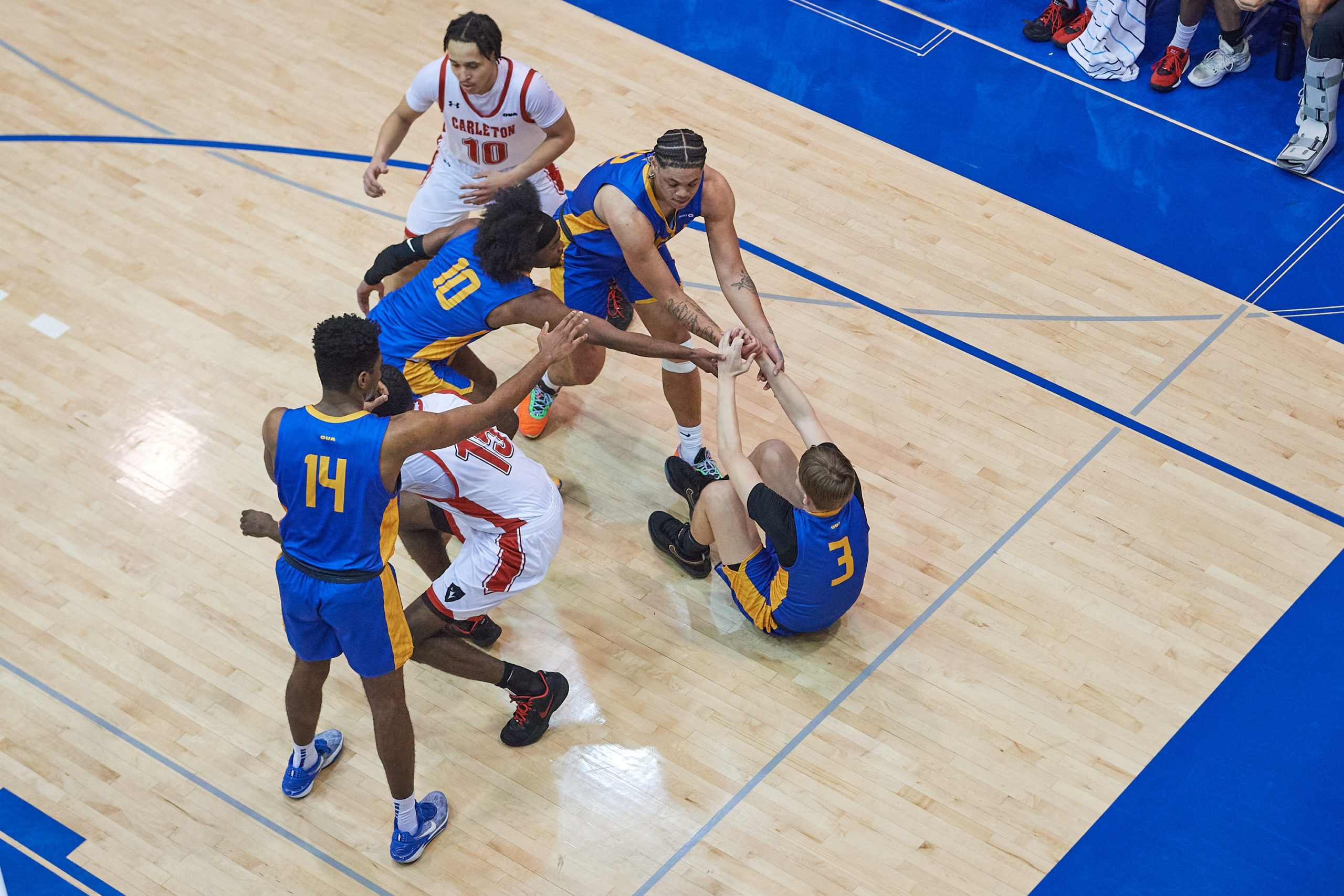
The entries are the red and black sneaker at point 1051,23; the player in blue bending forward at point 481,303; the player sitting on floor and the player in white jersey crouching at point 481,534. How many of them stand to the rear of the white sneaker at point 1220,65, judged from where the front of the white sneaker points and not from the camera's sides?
0

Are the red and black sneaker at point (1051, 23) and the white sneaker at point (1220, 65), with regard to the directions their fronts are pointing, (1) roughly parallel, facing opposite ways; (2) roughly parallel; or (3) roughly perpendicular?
roughly parallel

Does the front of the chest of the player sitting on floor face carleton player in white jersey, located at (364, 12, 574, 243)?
yes

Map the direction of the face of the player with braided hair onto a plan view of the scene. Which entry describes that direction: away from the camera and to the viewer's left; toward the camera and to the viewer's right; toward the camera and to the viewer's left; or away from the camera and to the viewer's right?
toward the camera and to the viewer's right

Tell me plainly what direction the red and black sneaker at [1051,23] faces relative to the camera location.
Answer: facing the viewer and to the left of the viewer

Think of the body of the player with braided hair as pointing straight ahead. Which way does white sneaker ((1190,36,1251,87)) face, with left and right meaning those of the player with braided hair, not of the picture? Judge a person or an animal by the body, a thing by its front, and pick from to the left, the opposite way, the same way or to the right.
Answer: to the right

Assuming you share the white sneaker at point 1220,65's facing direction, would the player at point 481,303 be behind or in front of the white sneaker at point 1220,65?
in front

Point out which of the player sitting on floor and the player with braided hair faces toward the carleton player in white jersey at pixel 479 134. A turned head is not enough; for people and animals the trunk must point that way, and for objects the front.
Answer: the player sitting on floor

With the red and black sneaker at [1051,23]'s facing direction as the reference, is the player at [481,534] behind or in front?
in front

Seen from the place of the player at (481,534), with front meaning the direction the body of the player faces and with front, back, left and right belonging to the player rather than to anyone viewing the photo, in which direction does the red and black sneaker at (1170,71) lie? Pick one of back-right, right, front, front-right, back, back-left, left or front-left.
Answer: back-right

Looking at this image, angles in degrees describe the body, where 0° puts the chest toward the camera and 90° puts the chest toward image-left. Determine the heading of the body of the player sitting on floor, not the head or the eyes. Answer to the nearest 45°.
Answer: approximately 135°

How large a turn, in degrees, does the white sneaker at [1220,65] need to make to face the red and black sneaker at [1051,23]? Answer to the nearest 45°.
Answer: approximately 45° to its right

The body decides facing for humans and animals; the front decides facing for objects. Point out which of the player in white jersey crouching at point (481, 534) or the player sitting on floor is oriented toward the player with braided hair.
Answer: the player sitting on floor

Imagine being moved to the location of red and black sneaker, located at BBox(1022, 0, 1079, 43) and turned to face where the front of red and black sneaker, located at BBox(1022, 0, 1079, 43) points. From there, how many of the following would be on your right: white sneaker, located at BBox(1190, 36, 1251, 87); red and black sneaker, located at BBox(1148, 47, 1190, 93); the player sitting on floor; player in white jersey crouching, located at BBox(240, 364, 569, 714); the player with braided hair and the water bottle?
0

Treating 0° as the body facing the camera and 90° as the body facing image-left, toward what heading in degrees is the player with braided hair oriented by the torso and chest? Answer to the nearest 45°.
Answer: approximately 315°

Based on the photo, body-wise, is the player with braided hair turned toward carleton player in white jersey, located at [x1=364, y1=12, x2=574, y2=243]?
no

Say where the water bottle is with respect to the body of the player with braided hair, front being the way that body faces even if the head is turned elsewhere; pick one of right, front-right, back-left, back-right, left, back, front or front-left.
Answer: left
